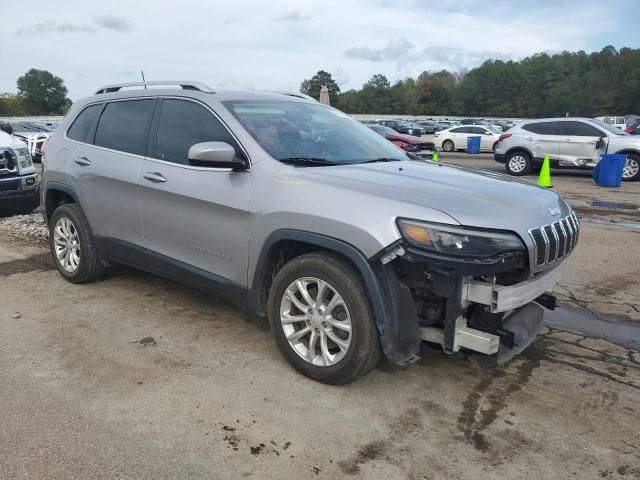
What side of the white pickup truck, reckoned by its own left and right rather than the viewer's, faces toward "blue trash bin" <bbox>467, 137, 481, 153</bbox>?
left

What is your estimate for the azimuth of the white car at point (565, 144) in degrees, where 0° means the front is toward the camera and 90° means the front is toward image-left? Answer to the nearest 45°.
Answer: approximately 270°

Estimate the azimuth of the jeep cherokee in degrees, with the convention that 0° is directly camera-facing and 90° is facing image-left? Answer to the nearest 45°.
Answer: approximately 315°

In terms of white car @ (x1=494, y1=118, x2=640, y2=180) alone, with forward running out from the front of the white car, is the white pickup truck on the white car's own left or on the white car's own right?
on the white car's own right

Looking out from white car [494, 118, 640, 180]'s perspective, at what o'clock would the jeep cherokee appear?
The jeep cherokee is roughly at 3 o'clock from the white car.

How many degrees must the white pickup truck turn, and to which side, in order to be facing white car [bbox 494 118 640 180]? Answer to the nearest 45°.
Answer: approximately 45° to its left

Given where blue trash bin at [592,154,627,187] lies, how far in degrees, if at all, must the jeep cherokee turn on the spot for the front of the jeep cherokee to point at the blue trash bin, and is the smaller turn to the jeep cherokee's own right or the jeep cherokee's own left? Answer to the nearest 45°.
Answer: approximately 90° to the jeep cherokee's own left
